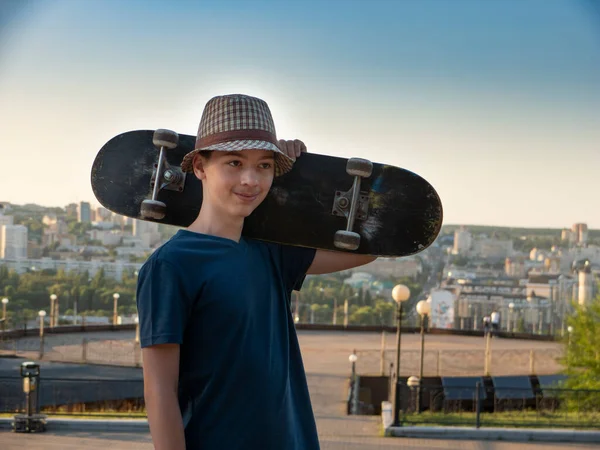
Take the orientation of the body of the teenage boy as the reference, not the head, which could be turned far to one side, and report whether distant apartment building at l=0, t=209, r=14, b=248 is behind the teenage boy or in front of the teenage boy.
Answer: behind

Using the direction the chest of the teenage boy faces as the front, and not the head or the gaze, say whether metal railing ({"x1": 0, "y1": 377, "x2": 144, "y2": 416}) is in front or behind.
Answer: behind

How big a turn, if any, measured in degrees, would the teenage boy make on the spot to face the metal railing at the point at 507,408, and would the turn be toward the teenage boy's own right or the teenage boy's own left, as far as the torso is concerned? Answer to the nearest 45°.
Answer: approximately 135° to the teenage boy's own left

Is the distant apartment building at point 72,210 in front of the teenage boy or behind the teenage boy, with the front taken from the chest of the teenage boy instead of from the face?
behind

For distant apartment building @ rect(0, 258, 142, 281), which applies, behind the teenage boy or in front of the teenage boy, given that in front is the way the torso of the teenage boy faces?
behind
